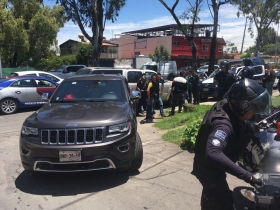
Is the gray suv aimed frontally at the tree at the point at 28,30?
no

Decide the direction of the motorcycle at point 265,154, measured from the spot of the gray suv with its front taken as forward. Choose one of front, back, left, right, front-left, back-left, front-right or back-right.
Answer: front-left

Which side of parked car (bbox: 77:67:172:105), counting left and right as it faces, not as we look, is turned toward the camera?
right

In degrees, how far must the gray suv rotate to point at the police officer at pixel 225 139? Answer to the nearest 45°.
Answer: approximately 45° to its left

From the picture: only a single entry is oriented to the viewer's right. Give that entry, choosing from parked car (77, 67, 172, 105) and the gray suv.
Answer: the parked car

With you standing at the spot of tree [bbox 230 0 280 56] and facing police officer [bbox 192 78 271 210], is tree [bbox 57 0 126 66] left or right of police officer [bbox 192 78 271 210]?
right

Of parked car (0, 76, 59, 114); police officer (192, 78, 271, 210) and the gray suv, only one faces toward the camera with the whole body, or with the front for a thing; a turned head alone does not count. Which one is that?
the gray suv

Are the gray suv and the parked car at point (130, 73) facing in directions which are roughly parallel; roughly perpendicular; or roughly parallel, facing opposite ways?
roughly perpendicular

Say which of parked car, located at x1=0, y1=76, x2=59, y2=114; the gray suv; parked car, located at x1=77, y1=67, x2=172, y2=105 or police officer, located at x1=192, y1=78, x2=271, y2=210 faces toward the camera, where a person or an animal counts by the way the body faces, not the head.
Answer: the gray suv

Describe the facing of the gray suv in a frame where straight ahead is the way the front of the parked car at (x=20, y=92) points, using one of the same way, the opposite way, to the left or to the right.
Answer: to the right

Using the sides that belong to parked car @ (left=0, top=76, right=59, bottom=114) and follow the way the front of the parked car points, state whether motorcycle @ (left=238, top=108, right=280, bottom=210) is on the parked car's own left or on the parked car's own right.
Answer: on the parked car's own right

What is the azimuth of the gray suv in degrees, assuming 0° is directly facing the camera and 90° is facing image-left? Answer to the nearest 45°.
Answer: approximately 0°

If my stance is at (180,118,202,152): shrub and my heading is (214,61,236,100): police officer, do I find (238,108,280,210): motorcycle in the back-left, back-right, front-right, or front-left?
back-right
